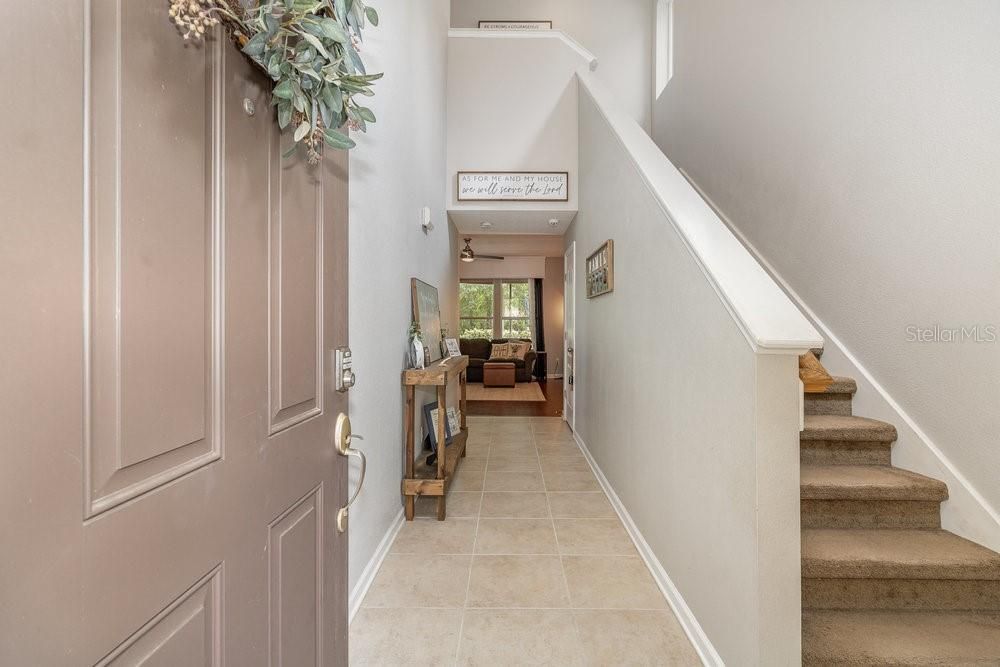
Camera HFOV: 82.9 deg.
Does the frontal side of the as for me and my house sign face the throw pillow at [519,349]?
no

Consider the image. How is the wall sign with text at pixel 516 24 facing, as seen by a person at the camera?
facing the viewer

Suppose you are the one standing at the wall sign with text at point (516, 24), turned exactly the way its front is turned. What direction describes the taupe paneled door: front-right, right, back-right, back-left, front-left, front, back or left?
front

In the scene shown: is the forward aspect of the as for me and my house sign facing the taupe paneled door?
yes

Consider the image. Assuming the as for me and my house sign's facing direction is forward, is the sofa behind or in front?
behind

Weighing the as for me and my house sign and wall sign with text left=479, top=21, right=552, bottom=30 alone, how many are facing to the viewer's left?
0

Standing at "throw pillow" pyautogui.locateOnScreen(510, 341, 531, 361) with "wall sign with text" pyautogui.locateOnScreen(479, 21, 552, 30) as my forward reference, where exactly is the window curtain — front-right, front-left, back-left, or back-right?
back-left

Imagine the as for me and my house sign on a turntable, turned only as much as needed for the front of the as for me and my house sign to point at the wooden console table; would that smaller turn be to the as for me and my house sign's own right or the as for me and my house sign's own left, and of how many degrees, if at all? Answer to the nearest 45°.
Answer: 0° — it already faces it

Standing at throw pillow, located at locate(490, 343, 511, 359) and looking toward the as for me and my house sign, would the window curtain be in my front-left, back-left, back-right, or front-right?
back-left

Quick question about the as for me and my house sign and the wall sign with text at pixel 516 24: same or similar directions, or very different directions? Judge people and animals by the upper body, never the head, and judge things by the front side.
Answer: same or similar directions

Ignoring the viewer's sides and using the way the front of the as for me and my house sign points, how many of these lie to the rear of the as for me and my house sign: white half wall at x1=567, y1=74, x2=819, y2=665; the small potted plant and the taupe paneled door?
0
